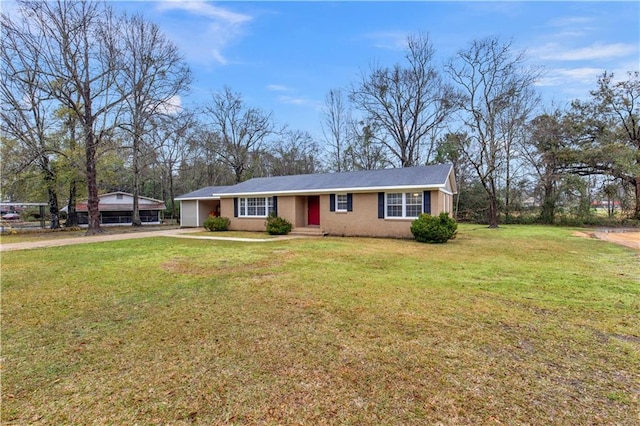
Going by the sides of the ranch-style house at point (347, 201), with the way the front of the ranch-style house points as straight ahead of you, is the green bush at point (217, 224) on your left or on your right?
on your right

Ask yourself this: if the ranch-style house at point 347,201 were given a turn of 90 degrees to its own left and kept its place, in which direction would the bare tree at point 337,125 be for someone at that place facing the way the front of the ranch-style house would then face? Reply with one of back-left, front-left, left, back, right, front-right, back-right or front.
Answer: back-left

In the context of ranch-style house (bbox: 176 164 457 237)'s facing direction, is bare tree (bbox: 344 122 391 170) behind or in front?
behind

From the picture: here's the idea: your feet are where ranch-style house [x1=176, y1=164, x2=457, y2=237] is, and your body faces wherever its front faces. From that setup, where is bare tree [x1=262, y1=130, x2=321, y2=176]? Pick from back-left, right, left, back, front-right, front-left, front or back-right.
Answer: back-right

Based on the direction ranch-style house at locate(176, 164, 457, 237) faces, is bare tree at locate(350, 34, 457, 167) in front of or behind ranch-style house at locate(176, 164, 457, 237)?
behind

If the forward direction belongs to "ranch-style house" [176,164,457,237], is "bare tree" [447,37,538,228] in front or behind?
behind

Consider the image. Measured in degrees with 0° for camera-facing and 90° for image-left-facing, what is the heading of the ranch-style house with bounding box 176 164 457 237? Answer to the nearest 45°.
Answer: approximately 45°

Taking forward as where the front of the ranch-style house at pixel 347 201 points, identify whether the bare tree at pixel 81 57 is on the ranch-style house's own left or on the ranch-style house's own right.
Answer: on the ranch-style house's own right

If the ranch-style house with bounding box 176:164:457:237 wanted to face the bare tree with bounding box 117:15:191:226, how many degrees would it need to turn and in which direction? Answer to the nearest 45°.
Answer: approximately 90° to its right

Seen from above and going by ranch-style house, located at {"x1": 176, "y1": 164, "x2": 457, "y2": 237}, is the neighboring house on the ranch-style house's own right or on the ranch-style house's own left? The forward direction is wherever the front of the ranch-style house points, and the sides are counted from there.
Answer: on the ranch-style house's own right

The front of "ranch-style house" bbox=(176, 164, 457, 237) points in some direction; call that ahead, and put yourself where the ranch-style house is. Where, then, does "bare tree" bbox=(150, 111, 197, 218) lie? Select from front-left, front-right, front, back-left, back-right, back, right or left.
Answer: right
